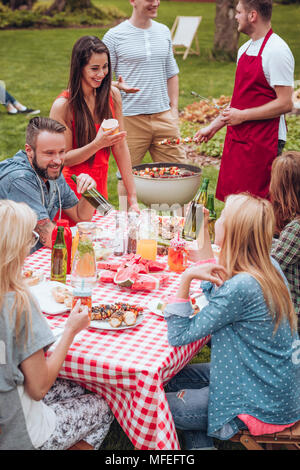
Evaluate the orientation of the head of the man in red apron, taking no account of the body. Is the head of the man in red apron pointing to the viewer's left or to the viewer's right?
to the viewer's left

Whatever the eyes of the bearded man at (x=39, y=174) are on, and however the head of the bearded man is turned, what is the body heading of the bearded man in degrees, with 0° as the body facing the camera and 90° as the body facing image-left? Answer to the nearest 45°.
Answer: approximately 315°

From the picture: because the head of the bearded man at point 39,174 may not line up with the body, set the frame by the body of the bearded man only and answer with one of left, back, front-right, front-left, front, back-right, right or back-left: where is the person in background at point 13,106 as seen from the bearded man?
back-left

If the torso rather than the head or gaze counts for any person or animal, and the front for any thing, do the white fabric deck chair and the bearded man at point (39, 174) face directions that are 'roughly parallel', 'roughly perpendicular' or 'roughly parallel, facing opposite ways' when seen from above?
roughly perpendicular

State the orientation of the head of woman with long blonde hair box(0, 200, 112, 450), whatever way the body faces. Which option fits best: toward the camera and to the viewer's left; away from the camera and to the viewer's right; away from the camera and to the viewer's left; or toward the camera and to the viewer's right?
away from the camera and to the viewer's right

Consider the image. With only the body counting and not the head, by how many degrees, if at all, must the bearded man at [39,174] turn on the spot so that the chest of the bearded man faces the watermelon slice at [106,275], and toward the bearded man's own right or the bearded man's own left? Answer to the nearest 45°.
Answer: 0° — they already face it

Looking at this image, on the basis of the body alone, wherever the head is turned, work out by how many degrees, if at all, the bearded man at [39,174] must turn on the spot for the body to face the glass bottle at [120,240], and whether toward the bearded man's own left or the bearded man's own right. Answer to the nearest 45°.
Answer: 0° — they already face it

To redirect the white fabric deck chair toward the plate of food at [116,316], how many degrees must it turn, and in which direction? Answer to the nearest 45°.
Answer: approximately 45° to its left

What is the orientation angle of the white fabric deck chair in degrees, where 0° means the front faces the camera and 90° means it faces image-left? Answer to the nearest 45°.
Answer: approximately 45°
